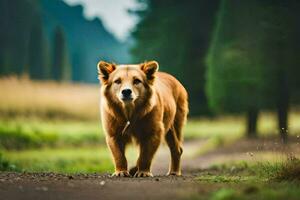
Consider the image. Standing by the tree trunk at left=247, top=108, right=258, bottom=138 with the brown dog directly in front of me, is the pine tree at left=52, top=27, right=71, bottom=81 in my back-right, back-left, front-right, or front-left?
back-right

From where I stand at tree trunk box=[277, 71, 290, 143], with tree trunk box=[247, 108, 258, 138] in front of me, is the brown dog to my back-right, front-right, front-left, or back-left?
back-left

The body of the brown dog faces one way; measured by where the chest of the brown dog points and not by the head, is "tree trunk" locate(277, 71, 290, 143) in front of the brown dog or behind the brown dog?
behind

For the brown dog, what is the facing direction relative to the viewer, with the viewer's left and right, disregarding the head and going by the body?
facing the viewer and to the left of the viewer

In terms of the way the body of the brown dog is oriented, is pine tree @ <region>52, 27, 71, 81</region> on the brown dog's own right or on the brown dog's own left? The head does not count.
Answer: on the brown dog's own right

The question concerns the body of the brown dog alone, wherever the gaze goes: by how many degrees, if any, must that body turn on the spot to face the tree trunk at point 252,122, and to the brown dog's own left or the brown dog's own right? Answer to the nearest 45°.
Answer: approximately 135° to the brown dog's own right
